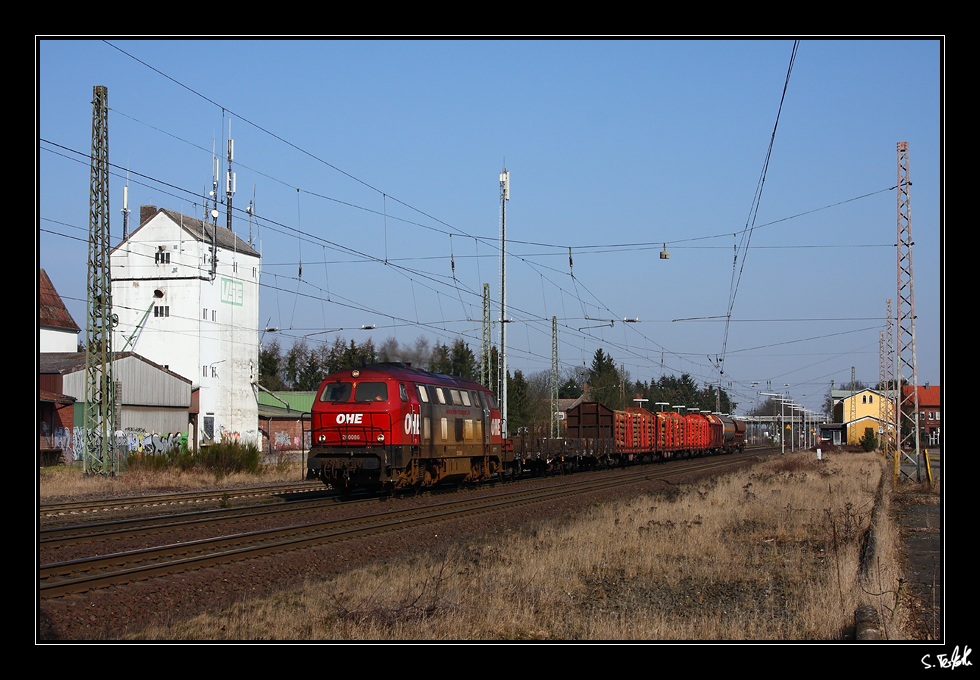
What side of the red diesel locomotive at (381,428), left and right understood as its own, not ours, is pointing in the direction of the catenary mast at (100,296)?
right

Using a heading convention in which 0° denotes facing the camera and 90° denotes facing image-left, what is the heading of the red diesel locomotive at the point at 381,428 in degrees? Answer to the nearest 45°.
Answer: approximately 45°

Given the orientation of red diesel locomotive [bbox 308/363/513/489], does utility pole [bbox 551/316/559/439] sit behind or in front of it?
behind

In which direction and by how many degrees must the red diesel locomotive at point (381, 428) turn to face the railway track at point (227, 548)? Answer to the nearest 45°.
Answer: approximately 45° to its left
